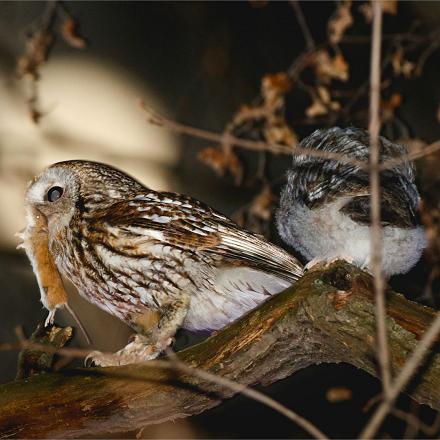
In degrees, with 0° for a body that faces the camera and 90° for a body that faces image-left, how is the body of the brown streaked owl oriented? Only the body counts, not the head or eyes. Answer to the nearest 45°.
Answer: approximately 90°

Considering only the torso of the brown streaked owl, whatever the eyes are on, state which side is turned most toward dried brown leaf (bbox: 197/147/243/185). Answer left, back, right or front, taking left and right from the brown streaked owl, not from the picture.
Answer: right

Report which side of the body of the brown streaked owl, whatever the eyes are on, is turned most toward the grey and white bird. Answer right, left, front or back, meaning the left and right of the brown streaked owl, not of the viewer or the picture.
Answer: back
